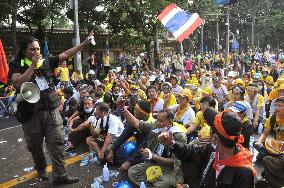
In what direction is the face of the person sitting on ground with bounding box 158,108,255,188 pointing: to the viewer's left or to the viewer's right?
to the viewer's left

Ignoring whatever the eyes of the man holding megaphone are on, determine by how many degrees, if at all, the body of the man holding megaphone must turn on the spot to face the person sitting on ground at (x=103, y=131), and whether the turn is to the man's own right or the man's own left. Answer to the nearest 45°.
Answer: approximately 90° to the man's own left

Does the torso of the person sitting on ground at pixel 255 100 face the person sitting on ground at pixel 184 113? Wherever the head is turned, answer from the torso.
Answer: yes

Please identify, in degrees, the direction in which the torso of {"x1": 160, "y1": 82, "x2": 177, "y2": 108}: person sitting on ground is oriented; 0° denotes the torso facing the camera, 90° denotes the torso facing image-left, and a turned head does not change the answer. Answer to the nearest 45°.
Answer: approximately 45°

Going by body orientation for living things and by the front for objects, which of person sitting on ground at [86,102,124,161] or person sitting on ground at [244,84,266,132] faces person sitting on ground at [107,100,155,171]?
person sitting on ground at [244,84,266,132]

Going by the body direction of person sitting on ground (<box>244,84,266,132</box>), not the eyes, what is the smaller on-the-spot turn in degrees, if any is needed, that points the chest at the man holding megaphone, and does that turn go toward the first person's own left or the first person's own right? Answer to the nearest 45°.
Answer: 0° — they already face them

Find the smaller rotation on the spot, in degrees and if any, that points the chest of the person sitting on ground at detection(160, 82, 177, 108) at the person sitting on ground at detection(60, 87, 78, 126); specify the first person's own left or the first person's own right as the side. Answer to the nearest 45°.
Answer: approximately 45° to the first person's own right

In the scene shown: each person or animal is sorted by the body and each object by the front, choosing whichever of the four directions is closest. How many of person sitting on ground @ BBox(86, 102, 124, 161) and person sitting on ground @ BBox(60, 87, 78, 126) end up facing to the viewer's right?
0

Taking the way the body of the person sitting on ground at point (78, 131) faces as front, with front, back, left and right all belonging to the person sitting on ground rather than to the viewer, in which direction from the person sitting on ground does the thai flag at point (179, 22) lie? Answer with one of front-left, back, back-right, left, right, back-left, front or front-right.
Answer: back
